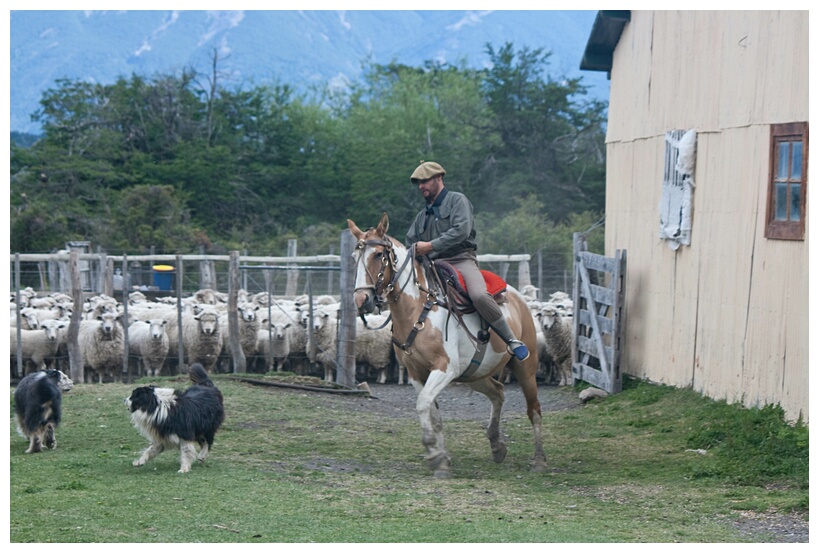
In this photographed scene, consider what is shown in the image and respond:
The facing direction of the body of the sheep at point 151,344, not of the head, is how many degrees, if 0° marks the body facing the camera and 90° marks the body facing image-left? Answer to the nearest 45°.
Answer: approximately 315°

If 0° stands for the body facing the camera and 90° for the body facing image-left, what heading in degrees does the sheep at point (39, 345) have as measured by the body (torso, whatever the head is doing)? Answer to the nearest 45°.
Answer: approximately 315°

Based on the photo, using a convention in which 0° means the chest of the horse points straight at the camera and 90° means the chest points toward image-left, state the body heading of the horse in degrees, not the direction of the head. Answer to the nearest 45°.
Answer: approximately 45°

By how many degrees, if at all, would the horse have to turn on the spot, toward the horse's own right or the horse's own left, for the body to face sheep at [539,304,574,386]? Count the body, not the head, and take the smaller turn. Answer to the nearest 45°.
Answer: approximately 135° to the horse's own right
